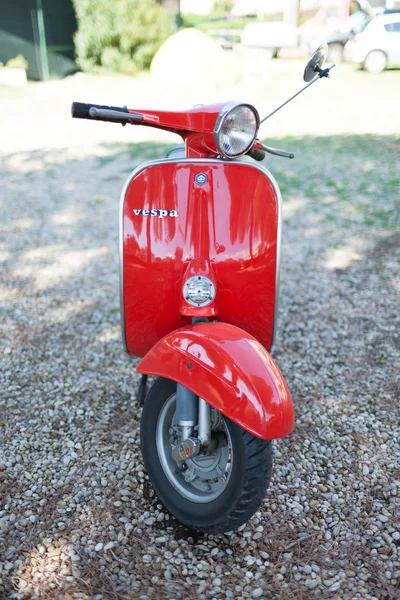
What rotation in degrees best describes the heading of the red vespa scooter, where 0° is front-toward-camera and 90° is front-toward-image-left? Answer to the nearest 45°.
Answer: approximately 0°

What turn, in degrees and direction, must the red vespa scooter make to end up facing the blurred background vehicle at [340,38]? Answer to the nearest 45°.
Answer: approximately 180°

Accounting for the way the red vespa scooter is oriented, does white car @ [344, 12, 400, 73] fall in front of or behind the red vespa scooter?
behind

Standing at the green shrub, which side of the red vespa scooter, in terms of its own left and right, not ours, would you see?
back

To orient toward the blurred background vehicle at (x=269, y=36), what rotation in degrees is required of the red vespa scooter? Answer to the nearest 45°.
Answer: approximately 180°

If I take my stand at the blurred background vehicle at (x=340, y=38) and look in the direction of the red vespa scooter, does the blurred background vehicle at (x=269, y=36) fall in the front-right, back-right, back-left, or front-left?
back-right

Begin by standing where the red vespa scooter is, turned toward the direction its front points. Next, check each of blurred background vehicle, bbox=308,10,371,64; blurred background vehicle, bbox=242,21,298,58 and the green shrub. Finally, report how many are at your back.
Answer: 3
